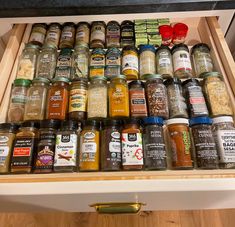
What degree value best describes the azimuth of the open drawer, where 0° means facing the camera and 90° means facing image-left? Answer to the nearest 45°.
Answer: approximately 0°

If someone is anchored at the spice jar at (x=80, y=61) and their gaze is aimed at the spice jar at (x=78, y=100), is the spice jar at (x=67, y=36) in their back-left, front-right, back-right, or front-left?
back-right
